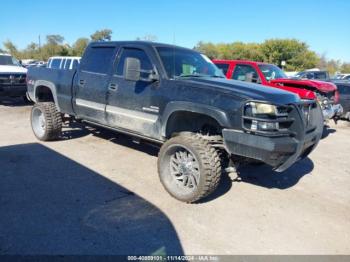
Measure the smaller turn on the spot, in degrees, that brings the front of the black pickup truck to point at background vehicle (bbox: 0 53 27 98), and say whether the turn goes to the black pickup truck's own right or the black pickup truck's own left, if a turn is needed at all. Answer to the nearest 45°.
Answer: approximately 180°

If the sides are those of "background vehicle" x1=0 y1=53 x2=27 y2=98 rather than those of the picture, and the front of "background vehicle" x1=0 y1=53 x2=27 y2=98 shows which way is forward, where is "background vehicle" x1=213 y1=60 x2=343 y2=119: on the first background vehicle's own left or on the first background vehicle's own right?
on the first background vehicle's own left

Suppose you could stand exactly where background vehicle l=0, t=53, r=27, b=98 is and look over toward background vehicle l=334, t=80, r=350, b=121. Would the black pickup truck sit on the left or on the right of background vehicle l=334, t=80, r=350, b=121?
right

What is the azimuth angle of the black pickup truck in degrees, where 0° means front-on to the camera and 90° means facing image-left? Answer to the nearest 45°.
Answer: approximately 315°
